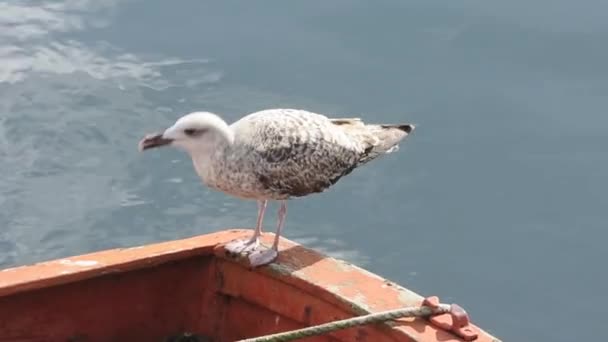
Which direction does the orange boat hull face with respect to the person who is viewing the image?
facing away from the viewer

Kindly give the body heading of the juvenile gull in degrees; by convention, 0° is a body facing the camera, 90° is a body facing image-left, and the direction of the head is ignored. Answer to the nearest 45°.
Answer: approximately 90°
